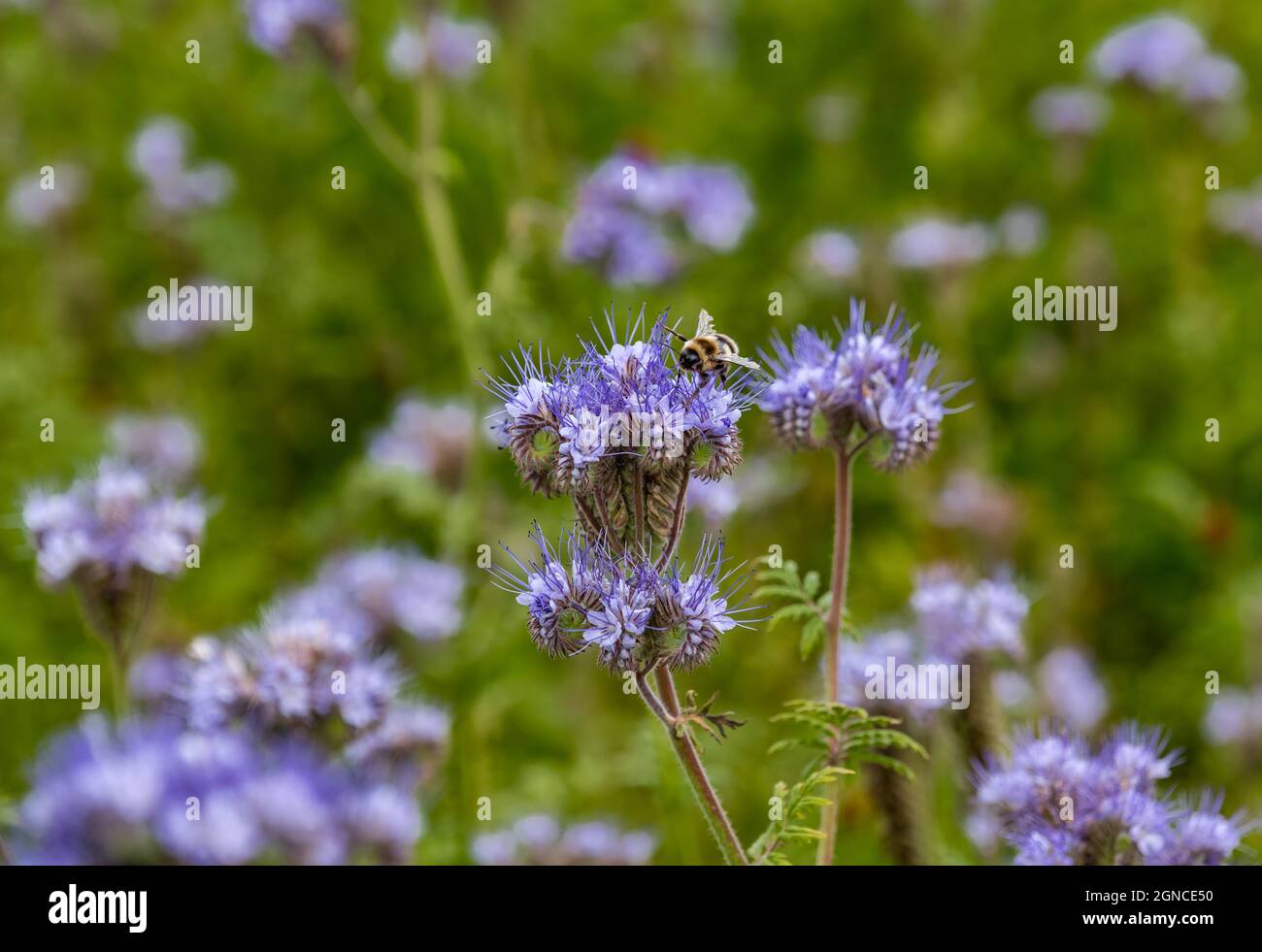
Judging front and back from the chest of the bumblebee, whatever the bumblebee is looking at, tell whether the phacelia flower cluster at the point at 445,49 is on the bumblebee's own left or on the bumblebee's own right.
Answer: on the bumblebee's own right

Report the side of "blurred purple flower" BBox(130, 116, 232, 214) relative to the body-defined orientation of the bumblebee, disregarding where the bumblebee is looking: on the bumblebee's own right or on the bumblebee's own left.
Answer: on the bumblebee's own right

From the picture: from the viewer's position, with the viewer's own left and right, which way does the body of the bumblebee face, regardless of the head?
facing the viewer and to the left of the viewer

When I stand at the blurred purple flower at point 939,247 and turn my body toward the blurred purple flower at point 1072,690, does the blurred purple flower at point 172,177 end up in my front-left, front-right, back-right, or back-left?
back-right

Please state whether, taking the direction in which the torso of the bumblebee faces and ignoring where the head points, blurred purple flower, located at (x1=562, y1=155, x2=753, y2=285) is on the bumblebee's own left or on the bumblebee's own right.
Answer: on the bumblebee's own right

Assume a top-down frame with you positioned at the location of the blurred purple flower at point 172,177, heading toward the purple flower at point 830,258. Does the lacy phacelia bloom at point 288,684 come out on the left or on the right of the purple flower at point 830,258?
right
